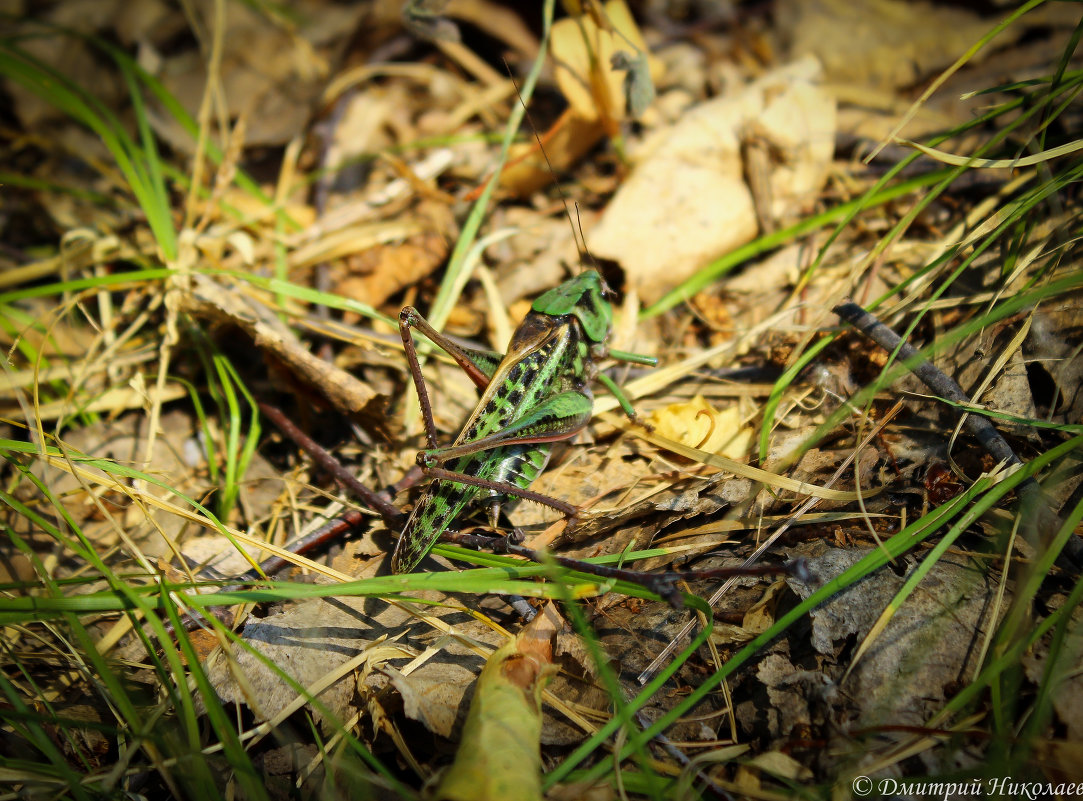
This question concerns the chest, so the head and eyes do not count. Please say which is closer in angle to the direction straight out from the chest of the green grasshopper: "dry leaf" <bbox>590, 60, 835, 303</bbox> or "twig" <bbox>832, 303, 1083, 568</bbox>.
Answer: the dry leaf

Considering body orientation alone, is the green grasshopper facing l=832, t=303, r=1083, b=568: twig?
no

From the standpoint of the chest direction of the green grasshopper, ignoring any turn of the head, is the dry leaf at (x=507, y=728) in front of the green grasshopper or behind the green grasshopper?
behind

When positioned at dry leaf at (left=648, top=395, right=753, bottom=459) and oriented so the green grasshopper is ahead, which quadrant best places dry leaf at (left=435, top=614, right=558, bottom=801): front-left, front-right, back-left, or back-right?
front-left

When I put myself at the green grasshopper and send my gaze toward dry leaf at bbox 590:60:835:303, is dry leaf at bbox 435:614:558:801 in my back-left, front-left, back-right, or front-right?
back-right

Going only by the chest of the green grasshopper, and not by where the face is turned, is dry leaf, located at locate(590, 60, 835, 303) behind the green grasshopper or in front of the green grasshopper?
in front

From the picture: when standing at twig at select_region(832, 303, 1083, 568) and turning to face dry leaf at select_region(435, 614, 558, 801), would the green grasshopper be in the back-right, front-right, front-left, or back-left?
front-right

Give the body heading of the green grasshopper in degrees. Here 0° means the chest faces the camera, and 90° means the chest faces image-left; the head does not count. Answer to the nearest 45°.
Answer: approximately 225°
